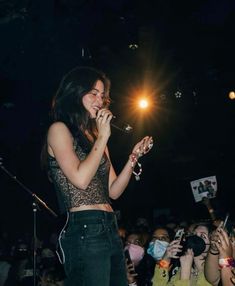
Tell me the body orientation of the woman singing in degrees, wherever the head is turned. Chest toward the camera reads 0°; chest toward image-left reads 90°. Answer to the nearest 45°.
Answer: approximately 315°
